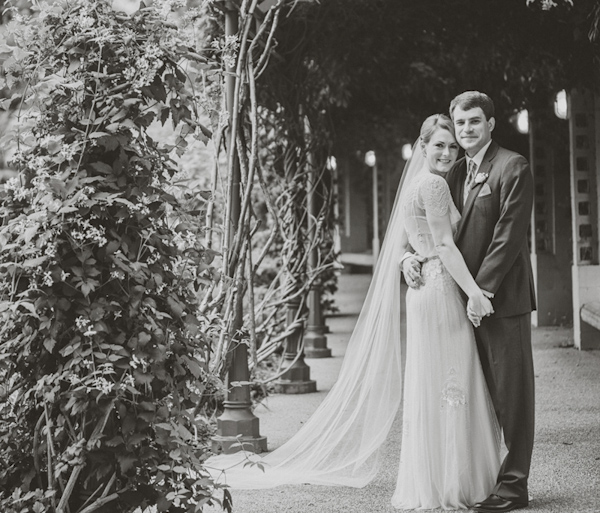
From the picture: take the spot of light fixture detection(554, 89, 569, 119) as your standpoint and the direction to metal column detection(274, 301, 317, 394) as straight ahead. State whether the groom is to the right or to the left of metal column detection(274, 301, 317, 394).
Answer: left

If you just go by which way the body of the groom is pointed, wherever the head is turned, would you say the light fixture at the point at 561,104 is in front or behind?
behind

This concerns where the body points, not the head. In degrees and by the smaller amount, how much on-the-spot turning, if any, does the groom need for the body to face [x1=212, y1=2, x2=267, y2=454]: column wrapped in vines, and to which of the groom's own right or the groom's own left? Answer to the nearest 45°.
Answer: approximately 90° to the groom's own right

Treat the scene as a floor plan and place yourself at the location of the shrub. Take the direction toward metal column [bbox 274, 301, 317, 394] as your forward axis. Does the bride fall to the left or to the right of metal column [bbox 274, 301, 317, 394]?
right

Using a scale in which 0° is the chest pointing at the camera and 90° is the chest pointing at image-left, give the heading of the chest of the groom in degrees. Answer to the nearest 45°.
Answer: approximately 45°

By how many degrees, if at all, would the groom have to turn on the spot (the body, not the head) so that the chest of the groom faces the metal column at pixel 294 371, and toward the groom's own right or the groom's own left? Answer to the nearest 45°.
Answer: approximately 90° to the groom's own right
